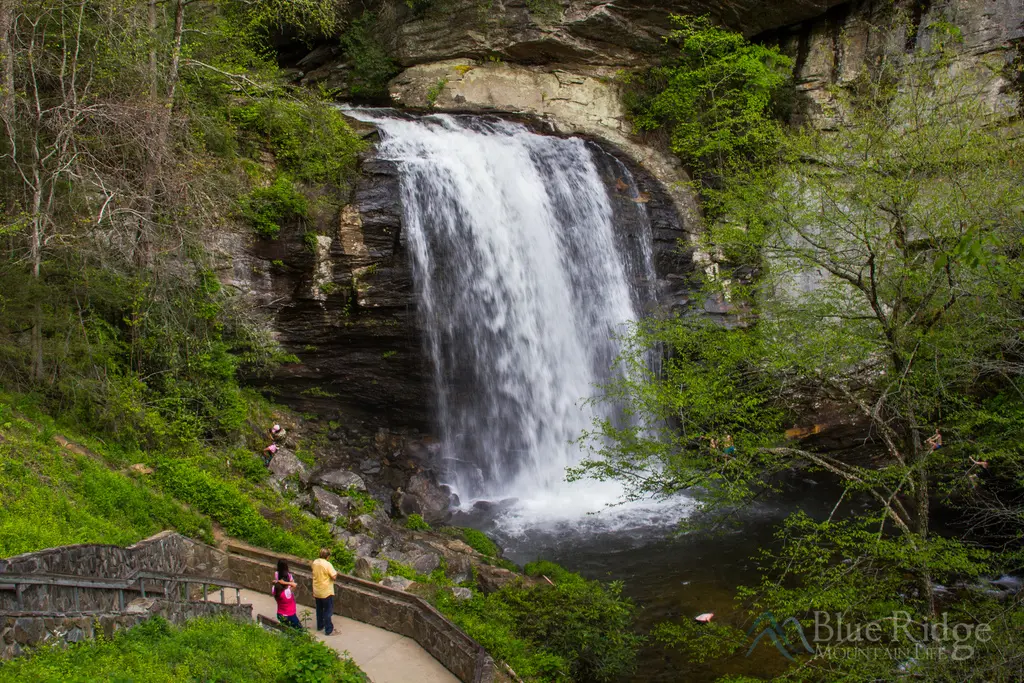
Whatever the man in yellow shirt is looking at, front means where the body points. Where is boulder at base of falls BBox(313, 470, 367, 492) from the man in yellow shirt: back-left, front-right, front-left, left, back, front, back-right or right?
front-left

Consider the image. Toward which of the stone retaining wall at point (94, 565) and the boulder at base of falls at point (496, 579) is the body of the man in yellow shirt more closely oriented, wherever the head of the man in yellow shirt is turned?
the boulder at base of falls

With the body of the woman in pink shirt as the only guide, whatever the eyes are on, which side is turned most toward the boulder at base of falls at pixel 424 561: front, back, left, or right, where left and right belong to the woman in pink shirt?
front

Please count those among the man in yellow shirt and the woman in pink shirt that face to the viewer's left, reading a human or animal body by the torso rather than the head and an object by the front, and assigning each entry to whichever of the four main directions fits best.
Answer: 0

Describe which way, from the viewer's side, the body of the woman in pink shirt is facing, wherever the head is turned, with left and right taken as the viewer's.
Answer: facing away from the viewer and to the right of the viewer

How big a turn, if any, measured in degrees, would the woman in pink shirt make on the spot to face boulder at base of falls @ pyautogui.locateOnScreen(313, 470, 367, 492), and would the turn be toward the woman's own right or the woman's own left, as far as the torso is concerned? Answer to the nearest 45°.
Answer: approximately 45° to the woman's own left

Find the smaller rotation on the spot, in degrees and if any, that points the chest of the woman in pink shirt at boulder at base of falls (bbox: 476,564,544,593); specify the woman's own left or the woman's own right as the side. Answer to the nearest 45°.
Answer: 0° — they already face it

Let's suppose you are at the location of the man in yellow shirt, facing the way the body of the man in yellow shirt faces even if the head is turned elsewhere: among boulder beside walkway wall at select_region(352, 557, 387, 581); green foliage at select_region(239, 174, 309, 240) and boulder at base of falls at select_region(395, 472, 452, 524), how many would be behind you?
0

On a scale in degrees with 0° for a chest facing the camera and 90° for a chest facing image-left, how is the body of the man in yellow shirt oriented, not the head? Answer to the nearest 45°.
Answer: approximately 225°

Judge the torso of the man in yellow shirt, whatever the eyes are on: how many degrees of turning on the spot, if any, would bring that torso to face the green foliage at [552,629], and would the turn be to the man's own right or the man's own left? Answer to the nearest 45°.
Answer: approximately 45° to the man's own right

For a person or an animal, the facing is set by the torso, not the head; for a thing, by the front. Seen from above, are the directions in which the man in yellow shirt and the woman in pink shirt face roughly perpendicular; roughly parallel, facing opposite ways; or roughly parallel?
roughly parallel

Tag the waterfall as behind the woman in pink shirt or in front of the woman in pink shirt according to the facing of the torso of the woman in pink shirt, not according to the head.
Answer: in front

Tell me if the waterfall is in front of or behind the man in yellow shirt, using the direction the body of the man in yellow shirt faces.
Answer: in front
